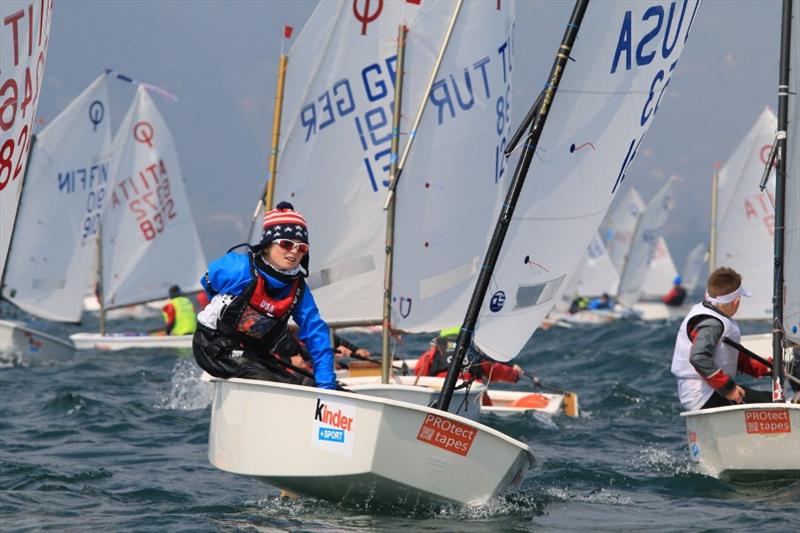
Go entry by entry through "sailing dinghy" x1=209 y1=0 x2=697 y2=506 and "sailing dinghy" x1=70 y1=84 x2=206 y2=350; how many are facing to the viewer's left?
1

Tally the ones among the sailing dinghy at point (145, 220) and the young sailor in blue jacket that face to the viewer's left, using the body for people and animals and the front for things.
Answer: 1

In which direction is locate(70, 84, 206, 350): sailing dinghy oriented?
to the viewer's left

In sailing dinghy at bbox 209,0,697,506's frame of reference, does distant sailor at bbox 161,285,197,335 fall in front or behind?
behind

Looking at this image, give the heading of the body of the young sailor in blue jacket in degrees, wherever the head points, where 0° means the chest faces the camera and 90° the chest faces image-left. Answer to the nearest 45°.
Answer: approximately 315°

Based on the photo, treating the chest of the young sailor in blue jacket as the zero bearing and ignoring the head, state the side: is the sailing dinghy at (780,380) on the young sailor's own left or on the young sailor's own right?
on the young sailor's own left

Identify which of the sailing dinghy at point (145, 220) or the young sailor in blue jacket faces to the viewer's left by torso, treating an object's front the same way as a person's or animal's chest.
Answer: the sailing dinghy

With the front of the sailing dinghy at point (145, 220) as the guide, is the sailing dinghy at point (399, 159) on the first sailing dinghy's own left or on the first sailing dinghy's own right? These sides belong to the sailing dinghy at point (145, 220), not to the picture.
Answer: on the first sailing dinghy's own left

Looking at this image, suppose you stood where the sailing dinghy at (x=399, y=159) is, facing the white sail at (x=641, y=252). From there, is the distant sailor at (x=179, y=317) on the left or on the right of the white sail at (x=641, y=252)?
left

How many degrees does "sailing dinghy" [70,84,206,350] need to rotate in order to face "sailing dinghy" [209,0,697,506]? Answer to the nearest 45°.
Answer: approximately 90° to its left
